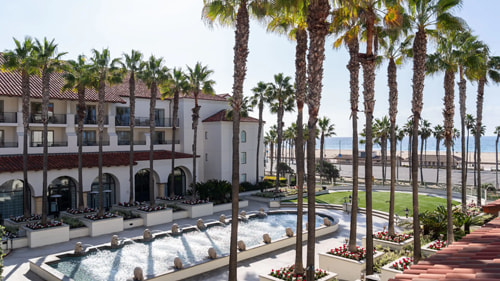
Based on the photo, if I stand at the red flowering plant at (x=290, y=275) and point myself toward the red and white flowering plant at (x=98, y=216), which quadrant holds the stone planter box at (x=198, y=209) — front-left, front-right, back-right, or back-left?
front-right

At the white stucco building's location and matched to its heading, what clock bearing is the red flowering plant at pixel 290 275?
The red flowering plant is roughly at 1 o'clock from the white stucco building.

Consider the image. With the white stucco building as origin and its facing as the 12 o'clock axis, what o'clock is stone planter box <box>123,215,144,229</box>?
The stone planter box is roughly at 1 o'clock from the white stucco building.

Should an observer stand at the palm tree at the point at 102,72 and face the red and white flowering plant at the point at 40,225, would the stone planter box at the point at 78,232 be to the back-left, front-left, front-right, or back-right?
front-left

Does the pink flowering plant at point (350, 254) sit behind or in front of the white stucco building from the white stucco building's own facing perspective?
in front

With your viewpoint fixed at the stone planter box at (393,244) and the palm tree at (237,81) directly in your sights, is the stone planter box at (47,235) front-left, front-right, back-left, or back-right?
front-right

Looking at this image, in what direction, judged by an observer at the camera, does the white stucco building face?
facing the viewer and to the right of the viewer

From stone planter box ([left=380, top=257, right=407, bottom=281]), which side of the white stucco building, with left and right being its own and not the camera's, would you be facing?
front

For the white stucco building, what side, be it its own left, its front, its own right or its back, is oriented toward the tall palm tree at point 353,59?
front

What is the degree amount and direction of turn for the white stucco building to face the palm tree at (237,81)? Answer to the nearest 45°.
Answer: approximately 45° to its right

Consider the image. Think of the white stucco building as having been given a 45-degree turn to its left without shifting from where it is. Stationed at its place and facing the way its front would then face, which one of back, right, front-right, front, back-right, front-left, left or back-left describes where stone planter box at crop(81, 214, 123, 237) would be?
right

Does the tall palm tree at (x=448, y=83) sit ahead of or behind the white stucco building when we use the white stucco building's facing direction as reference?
ahead
